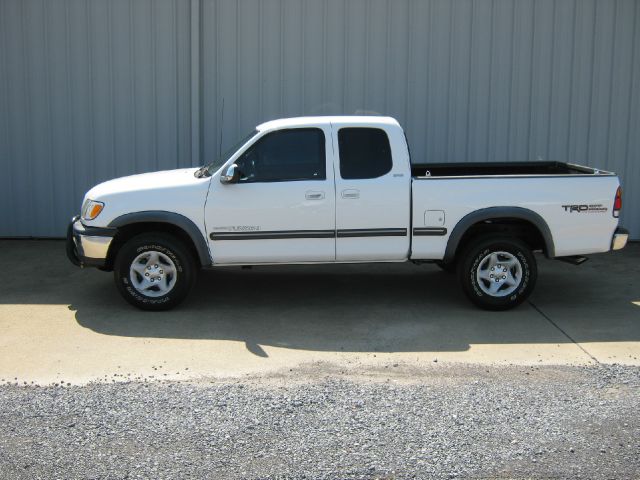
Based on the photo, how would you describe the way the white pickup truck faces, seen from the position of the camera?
facing to the left of the viewer
